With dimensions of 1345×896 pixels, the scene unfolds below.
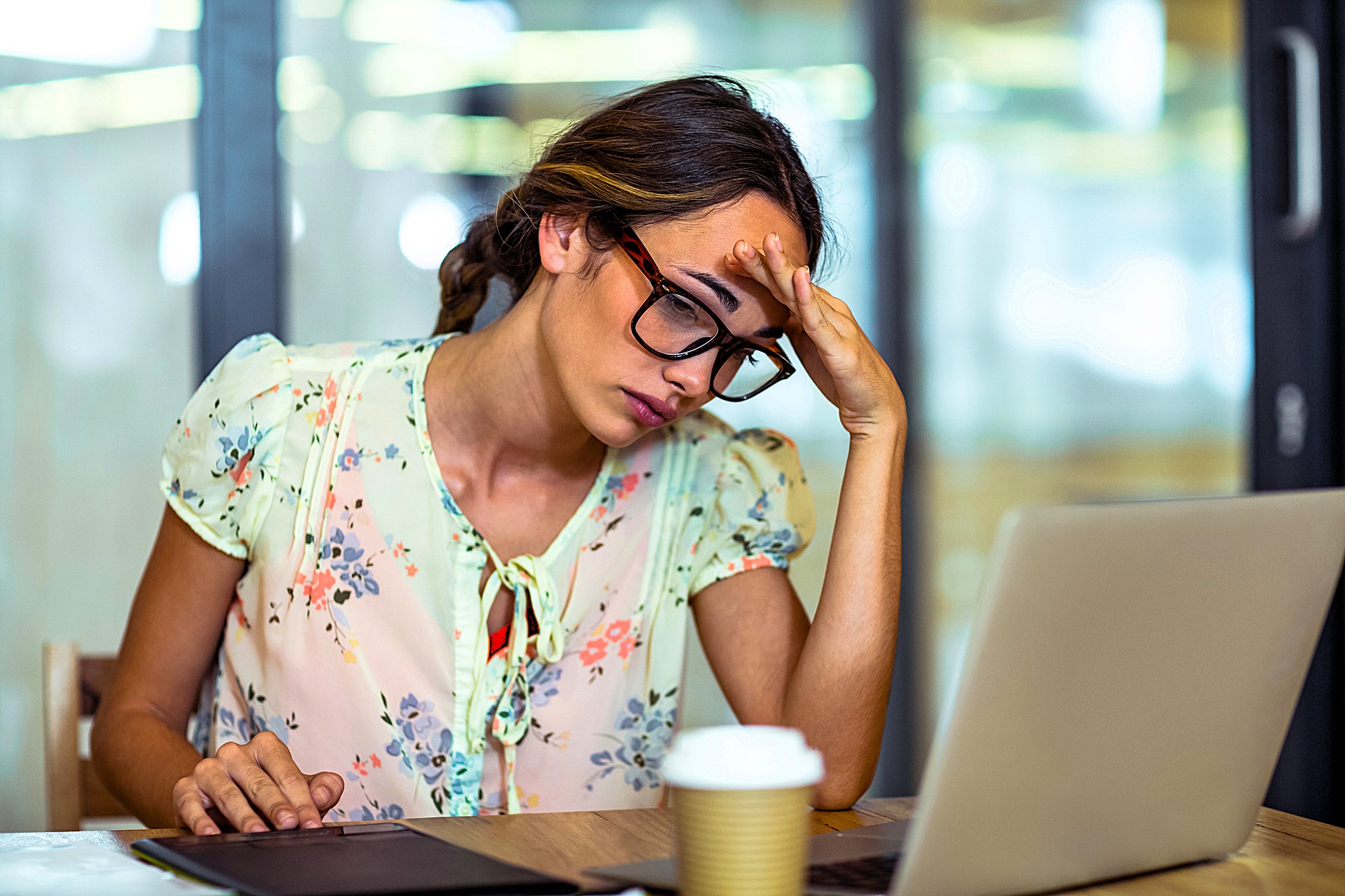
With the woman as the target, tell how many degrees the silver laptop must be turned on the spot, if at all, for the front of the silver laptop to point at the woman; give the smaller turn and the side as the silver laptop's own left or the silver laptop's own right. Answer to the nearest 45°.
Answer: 0° — it already faces them

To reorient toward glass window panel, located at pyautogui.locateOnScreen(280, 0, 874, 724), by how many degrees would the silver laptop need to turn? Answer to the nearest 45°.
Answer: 0° — it already faces it

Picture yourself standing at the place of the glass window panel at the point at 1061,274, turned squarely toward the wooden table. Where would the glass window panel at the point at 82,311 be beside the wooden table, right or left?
right

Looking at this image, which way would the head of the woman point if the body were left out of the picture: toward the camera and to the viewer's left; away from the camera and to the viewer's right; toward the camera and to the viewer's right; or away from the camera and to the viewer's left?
toward the camera and to the viewer's right

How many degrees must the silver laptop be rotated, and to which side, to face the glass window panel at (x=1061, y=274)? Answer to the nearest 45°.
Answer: approximately 45° to its right

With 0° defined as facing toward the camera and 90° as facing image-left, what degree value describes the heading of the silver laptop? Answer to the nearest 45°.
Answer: approximately 135°

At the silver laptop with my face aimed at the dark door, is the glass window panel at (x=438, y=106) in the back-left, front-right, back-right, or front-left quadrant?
front-left

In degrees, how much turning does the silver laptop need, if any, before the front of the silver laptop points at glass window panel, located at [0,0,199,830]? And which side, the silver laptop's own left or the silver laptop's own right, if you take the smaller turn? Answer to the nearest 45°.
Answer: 0° — it already faces it

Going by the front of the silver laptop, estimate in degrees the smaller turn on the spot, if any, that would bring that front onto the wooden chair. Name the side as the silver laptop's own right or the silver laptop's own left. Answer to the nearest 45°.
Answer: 0° — it already faces it
